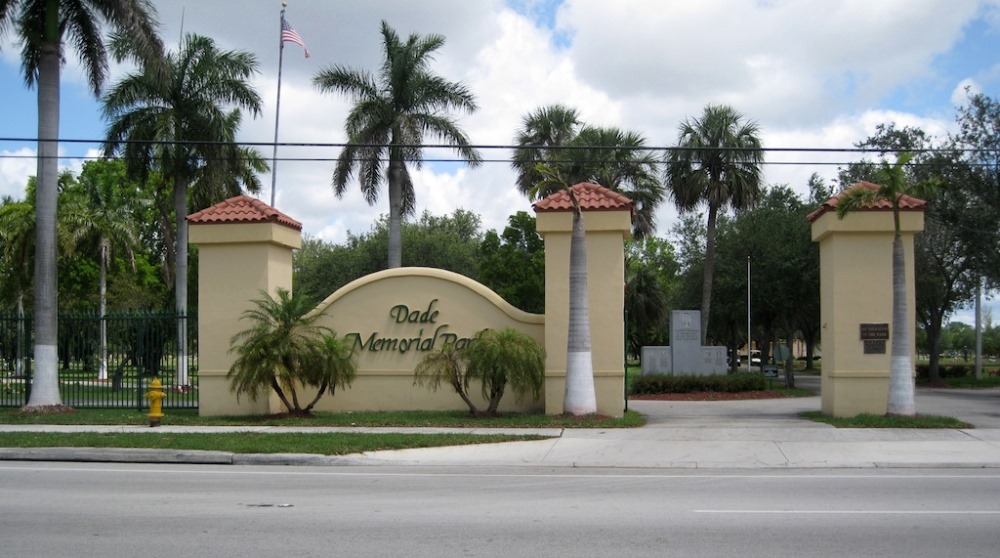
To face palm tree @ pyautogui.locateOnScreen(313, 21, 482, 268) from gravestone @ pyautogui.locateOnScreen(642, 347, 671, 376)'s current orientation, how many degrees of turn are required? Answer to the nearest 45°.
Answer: approximately 45° to its right

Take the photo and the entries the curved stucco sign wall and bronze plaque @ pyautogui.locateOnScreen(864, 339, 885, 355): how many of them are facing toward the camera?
2

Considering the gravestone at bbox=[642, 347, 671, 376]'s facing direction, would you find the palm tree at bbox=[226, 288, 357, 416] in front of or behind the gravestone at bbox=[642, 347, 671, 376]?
in front

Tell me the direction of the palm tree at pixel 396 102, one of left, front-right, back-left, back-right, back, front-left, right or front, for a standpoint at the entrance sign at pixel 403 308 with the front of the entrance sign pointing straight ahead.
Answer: back

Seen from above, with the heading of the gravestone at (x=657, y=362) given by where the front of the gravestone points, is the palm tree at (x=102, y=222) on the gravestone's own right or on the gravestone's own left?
on the gravestone's own right

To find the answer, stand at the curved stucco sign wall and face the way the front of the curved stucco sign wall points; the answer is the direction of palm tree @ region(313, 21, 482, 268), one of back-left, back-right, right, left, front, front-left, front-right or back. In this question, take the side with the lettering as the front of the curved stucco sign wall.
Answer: back

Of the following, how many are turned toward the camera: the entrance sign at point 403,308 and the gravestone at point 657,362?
2

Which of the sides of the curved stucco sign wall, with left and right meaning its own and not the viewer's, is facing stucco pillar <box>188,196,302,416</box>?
right

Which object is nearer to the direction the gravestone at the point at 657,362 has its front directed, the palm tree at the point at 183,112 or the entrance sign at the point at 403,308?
the entrance sign

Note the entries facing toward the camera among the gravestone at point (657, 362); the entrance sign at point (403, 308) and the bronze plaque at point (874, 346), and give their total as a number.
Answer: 3
